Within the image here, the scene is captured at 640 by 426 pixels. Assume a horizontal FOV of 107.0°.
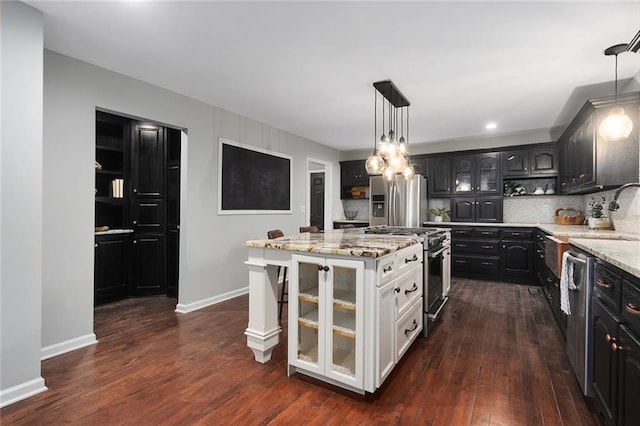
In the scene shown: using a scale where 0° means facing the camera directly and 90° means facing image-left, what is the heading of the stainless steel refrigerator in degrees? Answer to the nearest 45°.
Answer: approximately 0°

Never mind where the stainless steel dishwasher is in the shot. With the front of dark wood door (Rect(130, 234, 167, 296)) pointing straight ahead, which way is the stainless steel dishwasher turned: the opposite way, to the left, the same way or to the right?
the opposite way

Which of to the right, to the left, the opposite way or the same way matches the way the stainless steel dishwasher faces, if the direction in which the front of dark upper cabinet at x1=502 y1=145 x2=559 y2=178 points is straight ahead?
to the right

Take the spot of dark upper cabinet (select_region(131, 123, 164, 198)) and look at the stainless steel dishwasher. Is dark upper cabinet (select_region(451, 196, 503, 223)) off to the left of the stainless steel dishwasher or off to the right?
left

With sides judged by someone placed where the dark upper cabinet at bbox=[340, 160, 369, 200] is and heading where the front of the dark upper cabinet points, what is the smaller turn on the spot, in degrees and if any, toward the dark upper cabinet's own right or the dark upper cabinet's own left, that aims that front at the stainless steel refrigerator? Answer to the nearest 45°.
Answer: approximately 45° to the dark upper cabinet's own left

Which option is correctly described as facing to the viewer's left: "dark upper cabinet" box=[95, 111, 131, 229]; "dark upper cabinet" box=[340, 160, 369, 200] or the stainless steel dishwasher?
the stainless steel dishwasher

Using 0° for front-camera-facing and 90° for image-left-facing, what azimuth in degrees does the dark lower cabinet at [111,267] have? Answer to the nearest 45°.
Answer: approximately 315°

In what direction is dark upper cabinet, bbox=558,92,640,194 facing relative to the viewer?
to the viewer's left

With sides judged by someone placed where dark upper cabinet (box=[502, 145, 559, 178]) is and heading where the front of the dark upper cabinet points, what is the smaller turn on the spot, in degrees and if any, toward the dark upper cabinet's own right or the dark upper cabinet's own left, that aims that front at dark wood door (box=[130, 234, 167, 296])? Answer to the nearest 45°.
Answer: approximately 45° to the dark upper cabinet's own right

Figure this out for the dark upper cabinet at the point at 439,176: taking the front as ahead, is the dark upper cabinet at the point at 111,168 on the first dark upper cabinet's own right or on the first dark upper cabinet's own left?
on the first dark upper cabinet's own right

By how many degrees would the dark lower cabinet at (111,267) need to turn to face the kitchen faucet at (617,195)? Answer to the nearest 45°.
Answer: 0° — it already faces it
